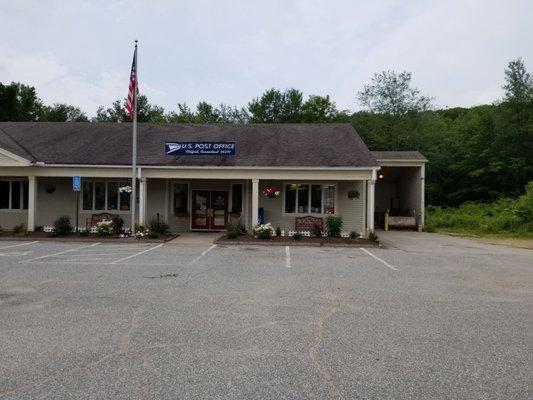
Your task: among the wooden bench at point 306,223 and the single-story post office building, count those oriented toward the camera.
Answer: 2

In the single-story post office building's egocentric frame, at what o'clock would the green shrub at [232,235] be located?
The green shrub is roughly at 11 o'clock from the single-story post office building.

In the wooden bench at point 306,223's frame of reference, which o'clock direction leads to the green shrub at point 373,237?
The green shrub is roughly at 10 o'clock from the wooden bench.

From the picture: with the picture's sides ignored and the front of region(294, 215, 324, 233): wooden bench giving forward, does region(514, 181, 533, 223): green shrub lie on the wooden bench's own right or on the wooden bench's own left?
on the wooden bench's own left

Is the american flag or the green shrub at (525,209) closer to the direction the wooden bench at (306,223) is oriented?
the american flag

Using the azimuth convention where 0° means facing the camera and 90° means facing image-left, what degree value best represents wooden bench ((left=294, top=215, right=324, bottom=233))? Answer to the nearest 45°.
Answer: approximately 0°

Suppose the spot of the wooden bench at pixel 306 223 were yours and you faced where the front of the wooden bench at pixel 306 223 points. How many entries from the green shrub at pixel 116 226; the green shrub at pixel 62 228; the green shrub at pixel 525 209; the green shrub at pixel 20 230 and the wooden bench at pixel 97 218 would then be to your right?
4

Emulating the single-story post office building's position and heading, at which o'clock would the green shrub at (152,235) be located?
The green shrub is roughly at 1 o'clock from the single-story post office building.

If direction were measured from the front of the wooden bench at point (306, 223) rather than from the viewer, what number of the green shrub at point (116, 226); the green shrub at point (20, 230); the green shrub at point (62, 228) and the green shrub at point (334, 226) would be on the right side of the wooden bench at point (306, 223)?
3

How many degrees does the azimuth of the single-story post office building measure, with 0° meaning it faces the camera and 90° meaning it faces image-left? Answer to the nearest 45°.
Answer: approximately 0°
